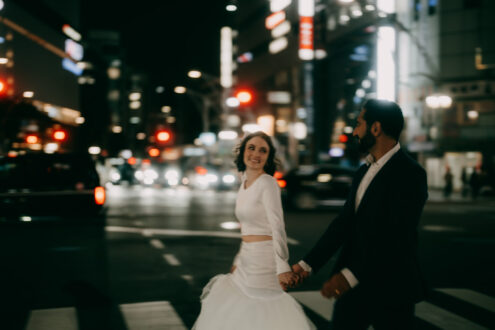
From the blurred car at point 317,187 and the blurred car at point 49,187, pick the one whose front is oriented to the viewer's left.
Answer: the blurred car at point 49,187

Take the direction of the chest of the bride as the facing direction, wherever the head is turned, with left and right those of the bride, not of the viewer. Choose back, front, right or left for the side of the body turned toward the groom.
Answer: left

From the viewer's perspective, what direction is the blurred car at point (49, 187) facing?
to the viewer's left

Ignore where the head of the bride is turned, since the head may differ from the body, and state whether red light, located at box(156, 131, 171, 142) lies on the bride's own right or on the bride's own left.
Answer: on the bride's own right

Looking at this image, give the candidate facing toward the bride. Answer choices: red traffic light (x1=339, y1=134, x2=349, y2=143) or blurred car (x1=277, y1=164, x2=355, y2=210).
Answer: the red traffic light

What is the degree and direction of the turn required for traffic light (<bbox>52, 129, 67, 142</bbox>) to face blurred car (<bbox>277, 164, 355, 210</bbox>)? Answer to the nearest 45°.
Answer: approximately 45° to its left

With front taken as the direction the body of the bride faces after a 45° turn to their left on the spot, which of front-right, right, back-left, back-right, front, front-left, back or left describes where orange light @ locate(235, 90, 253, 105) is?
back

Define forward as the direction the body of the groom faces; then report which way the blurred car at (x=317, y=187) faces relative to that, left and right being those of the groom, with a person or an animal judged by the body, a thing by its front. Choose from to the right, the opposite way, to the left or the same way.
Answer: the opposite way

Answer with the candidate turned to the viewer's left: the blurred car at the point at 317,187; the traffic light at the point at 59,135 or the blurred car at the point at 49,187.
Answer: the blurred car at the point at 49,187

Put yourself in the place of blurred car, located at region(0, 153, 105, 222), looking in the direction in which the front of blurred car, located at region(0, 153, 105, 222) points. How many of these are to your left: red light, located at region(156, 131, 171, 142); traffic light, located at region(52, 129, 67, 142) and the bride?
1

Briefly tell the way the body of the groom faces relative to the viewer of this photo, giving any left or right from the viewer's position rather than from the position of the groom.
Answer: facing to the left of the viewer

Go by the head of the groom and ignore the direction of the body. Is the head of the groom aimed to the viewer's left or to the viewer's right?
to the viewer's left

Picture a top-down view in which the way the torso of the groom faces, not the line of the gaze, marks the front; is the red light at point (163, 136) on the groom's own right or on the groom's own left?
on the groom's own right
